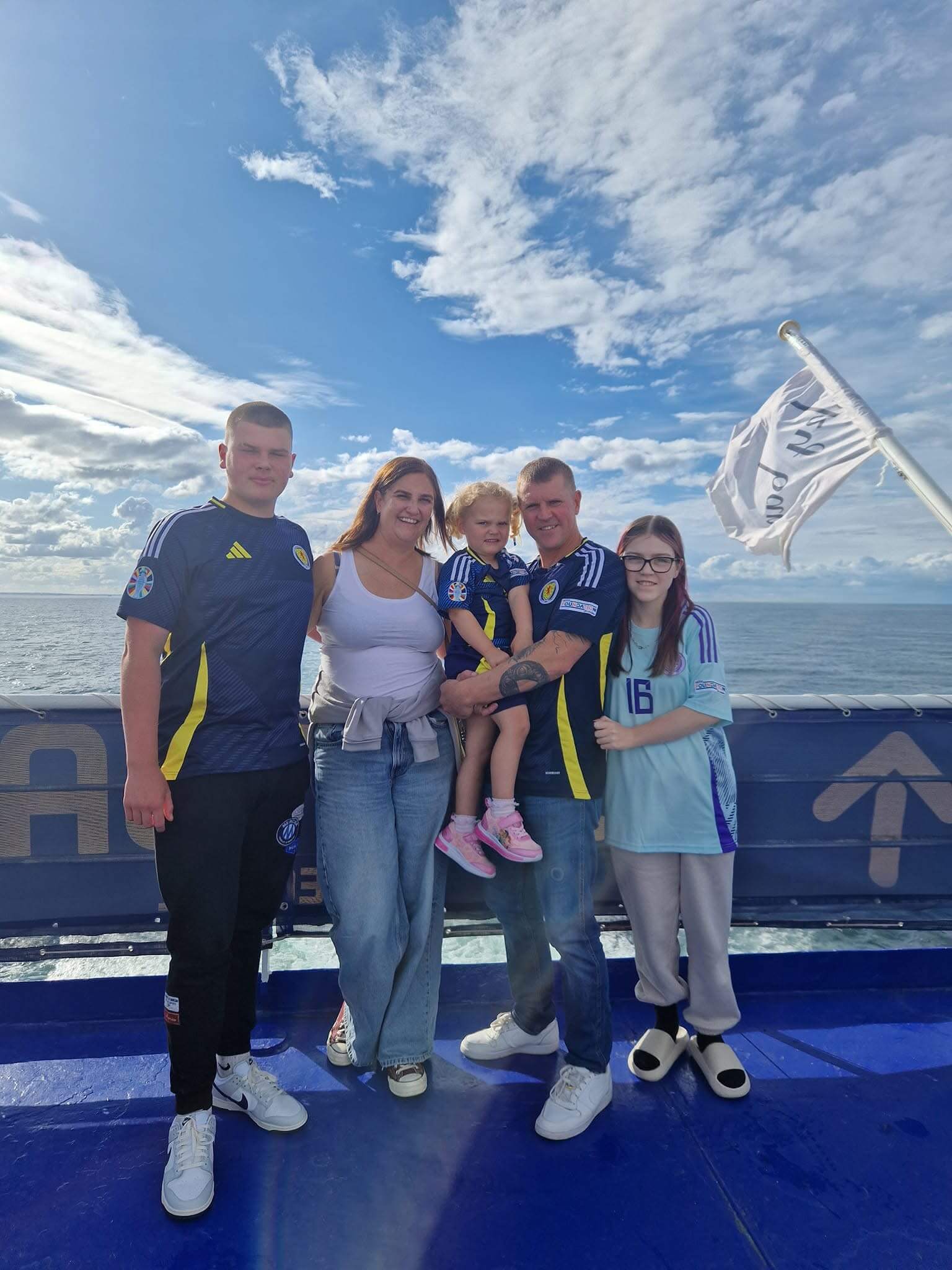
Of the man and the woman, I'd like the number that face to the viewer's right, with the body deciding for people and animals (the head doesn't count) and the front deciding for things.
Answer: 0

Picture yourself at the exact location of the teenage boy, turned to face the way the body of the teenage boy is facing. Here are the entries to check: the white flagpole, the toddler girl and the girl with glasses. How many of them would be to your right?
0

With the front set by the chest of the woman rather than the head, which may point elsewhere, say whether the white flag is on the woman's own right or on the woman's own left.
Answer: on the woman's own left

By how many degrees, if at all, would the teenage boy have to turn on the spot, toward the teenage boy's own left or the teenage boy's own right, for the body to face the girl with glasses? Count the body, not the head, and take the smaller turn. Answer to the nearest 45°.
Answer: approximately 45° to the teenage boy's own left

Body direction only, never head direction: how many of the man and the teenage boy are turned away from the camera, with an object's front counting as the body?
0

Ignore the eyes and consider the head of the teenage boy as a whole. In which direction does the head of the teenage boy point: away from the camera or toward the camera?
toward the camera

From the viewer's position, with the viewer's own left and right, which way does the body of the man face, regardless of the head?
facing the viewer and to the left of the viewer

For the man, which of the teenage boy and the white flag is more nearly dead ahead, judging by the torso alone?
the teenage boy

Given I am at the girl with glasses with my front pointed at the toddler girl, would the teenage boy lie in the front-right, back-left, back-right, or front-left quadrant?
front-left

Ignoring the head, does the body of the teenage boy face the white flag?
no

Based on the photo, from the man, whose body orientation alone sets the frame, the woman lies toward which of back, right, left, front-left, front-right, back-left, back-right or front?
front-right

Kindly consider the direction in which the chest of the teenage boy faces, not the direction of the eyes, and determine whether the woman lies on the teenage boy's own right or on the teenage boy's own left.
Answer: on the teenage boy's own left

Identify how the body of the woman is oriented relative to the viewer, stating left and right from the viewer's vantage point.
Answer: facing the viewer

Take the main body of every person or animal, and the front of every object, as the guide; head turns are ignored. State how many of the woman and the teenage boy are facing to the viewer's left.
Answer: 0

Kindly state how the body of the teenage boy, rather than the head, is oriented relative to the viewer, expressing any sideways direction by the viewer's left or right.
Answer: facing the viewer and to the right of the viewer

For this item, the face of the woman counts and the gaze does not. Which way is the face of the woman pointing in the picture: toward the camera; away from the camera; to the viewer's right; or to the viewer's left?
toward the camera

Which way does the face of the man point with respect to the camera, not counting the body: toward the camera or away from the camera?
toward the camera

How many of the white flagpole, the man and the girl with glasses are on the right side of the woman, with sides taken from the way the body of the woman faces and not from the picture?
0

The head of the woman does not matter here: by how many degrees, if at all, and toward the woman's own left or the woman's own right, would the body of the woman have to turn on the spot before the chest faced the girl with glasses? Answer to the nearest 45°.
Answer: approximately 90° to the woman's own left
